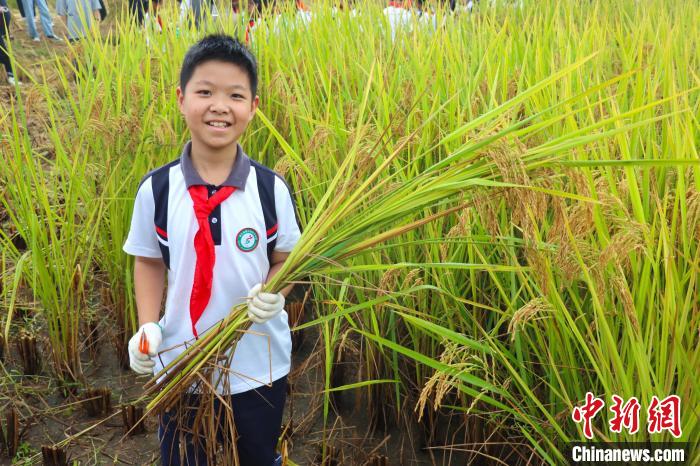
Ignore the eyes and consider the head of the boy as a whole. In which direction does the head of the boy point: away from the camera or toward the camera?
toward the camera

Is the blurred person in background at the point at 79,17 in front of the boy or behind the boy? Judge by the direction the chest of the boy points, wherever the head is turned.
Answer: behind

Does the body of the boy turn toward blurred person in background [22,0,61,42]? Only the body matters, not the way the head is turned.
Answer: no

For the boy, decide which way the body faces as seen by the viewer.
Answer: toward the camera
